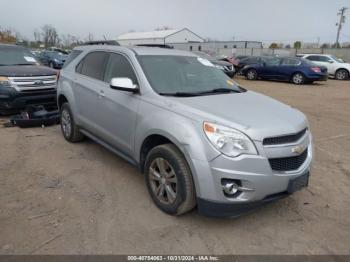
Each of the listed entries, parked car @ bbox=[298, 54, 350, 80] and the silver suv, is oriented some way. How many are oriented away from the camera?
0

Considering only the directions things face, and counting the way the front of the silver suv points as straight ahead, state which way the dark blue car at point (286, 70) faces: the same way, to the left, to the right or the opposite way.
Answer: the opposite way

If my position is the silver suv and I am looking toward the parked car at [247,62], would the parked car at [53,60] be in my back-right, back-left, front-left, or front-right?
front-left

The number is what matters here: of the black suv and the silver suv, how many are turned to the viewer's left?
0

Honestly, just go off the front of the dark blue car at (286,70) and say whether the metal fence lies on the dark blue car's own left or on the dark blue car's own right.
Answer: on the dark blue car's own right

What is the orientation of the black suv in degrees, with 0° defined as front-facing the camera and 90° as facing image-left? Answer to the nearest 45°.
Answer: approximately 315°

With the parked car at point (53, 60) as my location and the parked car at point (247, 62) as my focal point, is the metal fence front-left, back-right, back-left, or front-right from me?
front-left

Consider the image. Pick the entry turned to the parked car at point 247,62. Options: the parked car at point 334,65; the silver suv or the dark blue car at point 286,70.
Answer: the dark blue car

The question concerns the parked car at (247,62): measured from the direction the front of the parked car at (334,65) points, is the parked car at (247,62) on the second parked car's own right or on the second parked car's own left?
on the second parked car's own right

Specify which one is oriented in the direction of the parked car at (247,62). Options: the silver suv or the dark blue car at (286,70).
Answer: the dark blue car

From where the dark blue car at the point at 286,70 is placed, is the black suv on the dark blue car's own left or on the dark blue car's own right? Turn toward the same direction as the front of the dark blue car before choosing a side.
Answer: on the dark blue car's own left

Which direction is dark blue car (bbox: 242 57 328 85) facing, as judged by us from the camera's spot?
facing away from the viewer and to the left of the viewer

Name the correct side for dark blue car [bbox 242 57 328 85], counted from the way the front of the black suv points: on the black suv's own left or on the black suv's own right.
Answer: on the black suv's own left
